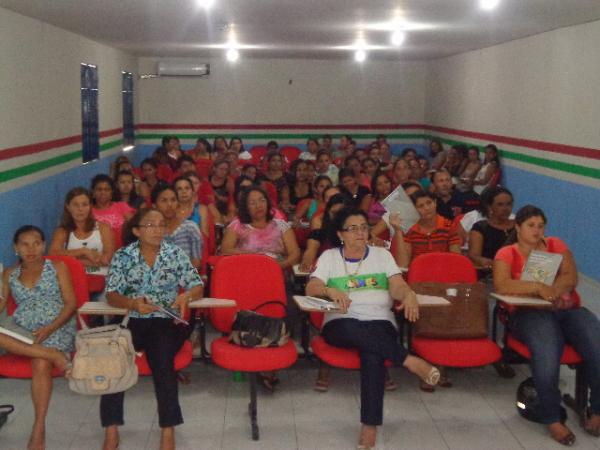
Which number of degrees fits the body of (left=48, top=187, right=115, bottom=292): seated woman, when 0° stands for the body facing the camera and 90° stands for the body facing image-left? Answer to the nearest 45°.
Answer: approximately 0°

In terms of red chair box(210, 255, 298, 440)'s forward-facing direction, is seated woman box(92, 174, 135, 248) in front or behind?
behind

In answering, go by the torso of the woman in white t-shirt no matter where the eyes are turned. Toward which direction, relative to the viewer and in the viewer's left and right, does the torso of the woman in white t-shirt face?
facing the viewer

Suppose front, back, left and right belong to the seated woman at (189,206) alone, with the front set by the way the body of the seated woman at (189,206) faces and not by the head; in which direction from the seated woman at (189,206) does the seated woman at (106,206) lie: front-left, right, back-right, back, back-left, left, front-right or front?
right

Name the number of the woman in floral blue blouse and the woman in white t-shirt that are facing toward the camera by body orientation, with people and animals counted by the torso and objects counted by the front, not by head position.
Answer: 2

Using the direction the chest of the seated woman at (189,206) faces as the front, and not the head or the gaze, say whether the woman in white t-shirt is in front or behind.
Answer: in front

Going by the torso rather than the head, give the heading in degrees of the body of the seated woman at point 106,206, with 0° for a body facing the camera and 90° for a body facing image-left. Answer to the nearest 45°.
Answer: approximately 0°

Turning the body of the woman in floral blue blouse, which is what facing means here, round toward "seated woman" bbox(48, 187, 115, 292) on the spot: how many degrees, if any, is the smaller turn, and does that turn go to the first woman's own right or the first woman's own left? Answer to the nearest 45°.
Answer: approximately 180°

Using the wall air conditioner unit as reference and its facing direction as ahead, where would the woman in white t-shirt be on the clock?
The woman in white t-shirt is roughly at 12 o'clock from the wall air conditioner unit.

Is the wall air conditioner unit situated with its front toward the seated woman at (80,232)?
yes

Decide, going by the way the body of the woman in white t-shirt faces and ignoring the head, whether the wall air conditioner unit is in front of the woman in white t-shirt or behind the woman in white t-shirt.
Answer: behind

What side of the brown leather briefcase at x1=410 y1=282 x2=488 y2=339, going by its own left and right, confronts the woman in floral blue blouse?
right
